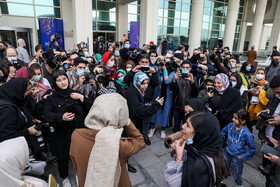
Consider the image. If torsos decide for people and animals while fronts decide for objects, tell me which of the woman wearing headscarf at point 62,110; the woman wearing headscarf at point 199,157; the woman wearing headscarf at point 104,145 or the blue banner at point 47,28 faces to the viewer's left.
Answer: the woman wearing headscarf at point 199,157

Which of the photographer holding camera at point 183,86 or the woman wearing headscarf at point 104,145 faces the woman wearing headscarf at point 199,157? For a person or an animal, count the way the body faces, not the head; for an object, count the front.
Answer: the photographer holding camera

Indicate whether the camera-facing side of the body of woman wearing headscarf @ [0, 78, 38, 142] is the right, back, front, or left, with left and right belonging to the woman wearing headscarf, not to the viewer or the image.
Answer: right

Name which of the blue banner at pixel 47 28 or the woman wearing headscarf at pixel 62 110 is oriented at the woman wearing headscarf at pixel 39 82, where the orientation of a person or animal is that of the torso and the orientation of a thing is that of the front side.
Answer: the blue banner

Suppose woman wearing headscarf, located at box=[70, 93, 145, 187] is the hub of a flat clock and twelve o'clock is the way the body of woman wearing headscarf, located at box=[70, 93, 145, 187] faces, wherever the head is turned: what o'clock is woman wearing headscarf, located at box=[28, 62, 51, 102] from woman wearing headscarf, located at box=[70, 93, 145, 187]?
woman wearing headscarf, located at box=[28, 62, 51, 102] is roughly at 11 o'clock from woman wearing headscarf, located at box=[70, 93, 145, 187].

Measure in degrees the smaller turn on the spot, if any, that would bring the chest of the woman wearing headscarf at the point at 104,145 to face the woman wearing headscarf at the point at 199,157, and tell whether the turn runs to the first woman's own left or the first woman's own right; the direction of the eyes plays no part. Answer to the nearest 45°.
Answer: approximately 90° to the first woman's own right

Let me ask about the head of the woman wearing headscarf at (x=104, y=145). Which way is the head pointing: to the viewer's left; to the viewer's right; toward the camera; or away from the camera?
away from the camera

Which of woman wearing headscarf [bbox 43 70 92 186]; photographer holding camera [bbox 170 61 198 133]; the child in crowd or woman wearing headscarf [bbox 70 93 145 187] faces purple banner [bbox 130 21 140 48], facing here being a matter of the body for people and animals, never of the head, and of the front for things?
woman wearing headscarf [bbox 70 93 145 187]

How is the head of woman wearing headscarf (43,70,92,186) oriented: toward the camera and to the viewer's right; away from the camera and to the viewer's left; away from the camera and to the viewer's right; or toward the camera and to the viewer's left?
toward the camera and to the viewer's right

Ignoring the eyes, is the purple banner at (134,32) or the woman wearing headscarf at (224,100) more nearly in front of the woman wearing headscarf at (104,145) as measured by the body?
the purple banner
